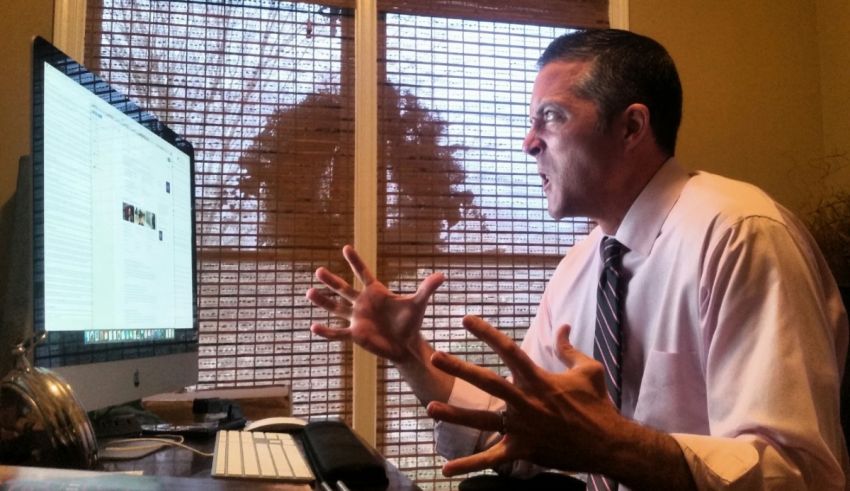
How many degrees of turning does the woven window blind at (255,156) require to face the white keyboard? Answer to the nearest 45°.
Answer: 0° — it already faces it

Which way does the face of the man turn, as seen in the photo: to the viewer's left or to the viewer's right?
to the viewer's left
